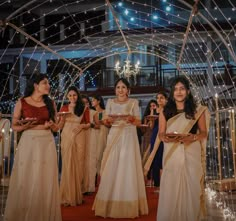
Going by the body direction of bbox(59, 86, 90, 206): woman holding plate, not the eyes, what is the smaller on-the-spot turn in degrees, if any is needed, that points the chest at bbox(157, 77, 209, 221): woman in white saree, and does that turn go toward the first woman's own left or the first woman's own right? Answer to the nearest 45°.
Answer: approximately 45° to the first woman's own left

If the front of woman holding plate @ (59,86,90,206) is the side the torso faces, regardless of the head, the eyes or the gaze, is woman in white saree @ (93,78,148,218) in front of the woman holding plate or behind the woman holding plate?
in front

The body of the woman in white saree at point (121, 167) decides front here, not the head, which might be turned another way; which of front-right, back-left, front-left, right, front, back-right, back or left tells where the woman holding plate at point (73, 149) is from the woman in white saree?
back-right

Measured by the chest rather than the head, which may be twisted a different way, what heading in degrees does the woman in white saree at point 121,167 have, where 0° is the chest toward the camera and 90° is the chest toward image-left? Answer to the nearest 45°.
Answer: approximately 0°

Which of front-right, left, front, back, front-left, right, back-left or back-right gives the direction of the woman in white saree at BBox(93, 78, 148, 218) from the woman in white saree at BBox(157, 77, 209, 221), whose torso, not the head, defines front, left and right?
back-right

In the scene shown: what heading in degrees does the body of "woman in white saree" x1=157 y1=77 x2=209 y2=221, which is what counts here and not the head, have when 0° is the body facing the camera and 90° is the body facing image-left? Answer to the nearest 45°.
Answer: approximately 0°

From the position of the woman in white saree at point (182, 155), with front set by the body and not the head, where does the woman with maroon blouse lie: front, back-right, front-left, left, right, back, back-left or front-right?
right

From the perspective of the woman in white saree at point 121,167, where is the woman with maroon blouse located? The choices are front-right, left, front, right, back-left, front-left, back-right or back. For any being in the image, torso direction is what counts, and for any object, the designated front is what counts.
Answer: front-right

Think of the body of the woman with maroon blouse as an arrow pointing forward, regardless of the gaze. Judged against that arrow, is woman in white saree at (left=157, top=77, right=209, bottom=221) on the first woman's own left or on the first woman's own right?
on the first woman's own left
